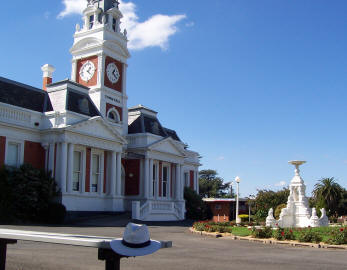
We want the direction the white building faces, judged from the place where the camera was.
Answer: facing the viewer and to the right of the viewer

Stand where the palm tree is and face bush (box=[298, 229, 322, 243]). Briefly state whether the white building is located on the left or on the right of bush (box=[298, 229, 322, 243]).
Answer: right

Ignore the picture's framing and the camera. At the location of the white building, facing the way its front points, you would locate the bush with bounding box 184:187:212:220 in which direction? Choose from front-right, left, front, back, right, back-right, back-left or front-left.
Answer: left

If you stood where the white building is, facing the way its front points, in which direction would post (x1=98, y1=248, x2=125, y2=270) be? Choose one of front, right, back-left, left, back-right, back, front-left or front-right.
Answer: front-right

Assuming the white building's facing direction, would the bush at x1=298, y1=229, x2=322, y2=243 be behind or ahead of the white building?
ahead

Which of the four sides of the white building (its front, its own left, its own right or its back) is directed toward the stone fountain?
front

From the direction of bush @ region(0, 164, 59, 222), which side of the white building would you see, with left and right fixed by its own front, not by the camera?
right

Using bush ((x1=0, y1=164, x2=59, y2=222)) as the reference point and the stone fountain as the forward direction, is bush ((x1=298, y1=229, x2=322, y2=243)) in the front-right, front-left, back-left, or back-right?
front-right

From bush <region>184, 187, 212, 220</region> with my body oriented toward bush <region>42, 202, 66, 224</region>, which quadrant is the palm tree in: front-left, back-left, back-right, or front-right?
back-left

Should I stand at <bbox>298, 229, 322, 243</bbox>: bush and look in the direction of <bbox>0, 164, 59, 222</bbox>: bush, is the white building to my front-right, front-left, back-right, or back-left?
front-right
